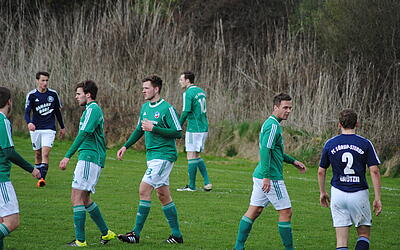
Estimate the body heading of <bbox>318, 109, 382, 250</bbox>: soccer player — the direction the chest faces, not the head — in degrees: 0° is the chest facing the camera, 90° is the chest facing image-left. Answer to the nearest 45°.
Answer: approximately 180°

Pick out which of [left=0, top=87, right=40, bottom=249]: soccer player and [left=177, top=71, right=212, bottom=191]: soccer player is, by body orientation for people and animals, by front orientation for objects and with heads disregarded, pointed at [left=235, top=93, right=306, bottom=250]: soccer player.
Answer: [left=0, top=87, right=40, bottom=249]: soccer player

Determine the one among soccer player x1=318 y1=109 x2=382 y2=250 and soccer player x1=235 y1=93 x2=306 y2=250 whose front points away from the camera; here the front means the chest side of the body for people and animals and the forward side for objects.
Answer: soccer player x1=318 y1=109 x2=382 y2=250

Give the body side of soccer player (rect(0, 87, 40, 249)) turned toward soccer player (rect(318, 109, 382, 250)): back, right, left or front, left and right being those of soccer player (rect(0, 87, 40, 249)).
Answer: front

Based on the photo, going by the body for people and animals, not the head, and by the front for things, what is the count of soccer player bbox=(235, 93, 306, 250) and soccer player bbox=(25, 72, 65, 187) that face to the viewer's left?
0

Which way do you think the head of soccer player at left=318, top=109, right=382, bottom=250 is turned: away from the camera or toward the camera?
away from the camera

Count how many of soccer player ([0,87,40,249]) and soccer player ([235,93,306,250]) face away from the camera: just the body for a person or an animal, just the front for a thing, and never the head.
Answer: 0

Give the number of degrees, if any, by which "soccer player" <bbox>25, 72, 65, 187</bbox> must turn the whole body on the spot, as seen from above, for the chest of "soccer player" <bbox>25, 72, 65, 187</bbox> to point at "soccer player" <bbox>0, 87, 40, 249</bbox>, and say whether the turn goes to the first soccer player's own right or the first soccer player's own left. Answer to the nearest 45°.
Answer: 0° — they already face them
